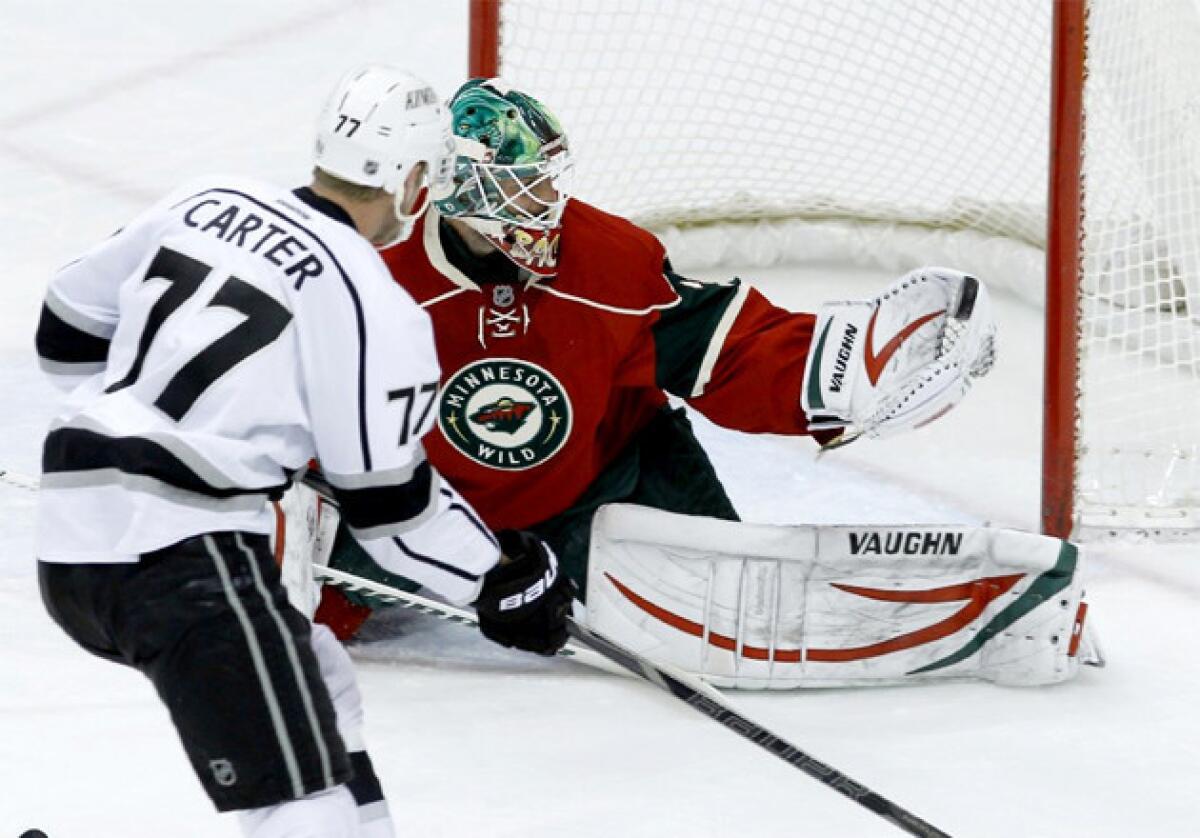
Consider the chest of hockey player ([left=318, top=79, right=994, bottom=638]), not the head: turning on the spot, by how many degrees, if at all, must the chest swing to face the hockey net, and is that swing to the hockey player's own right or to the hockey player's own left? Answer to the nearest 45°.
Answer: approximately 135° to the hockey player's own left

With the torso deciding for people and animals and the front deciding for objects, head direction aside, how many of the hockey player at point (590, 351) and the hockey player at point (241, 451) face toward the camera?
1

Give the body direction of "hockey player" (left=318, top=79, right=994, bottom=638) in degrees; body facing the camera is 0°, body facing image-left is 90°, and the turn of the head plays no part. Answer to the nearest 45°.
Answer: approximately 0°

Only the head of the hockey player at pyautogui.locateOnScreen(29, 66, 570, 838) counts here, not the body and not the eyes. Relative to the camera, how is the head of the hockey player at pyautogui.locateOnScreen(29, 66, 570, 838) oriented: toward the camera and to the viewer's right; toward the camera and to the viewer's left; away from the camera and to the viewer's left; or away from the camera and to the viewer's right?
away from the camera and to the viewer's right

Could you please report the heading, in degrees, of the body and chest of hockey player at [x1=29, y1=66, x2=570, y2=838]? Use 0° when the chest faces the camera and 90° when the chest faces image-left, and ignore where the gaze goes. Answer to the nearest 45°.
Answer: approximately 225°

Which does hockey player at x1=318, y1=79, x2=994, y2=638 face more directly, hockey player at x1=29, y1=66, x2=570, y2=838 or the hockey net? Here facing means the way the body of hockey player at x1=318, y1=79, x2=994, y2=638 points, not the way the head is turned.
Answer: the hockey player

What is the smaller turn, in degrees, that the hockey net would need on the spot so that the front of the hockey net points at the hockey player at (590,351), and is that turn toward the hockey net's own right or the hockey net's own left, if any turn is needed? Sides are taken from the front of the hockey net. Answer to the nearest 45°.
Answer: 0° — it already faces them
